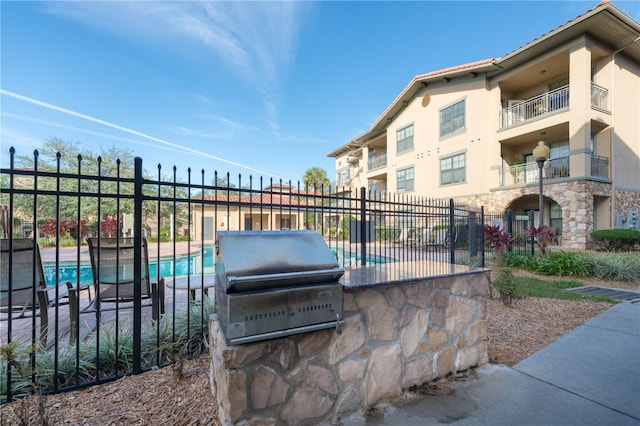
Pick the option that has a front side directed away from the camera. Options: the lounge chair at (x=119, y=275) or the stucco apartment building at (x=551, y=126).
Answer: the lounge chair

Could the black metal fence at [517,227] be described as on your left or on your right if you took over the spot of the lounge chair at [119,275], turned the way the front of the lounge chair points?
on your right

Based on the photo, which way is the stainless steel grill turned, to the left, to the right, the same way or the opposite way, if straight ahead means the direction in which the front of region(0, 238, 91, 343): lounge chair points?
the opposite way

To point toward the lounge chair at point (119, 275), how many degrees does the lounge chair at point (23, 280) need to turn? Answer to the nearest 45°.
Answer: approximately 45° to its right

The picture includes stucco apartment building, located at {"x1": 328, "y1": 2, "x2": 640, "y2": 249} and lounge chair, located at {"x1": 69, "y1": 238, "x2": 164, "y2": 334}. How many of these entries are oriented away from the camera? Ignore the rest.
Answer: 1

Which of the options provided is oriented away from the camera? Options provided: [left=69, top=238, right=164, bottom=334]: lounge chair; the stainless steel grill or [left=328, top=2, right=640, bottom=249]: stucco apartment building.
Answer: the lounge chair

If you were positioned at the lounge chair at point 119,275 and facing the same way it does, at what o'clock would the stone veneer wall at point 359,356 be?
The stone veneer wall is roughly at 5 o'clock from the lounge chair.

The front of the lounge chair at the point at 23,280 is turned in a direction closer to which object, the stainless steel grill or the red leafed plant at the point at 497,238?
the red leafed plant
